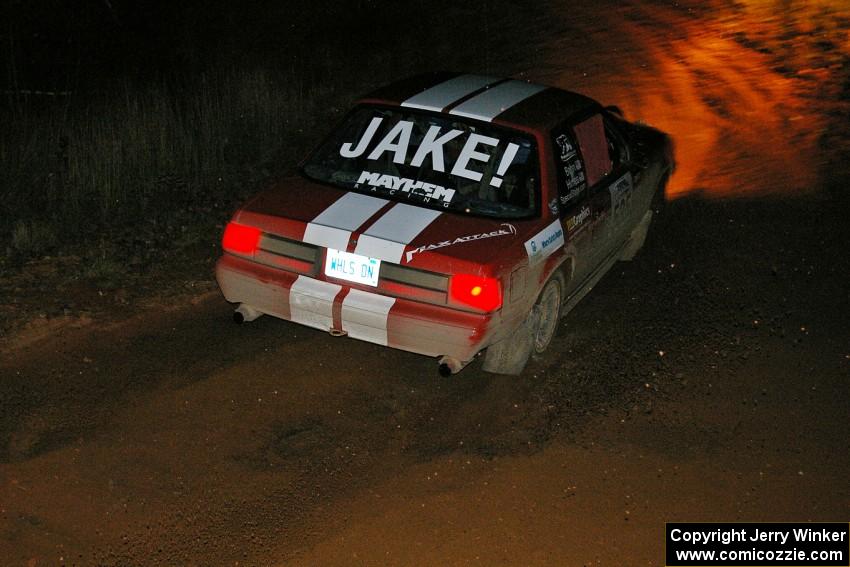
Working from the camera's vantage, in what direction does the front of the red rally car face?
facing away from the viewer and to the right of the viewer
